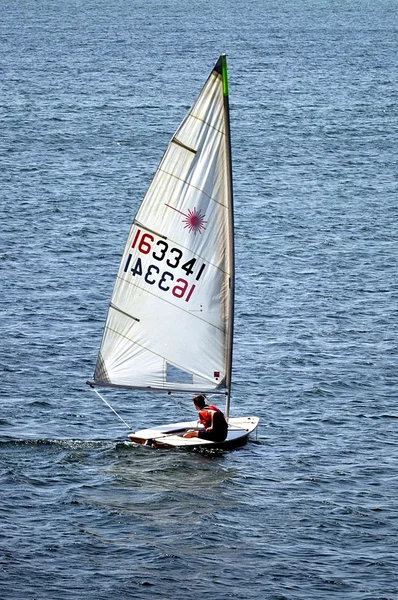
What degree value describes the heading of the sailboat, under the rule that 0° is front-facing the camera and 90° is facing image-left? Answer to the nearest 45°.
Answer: approximately 225°
